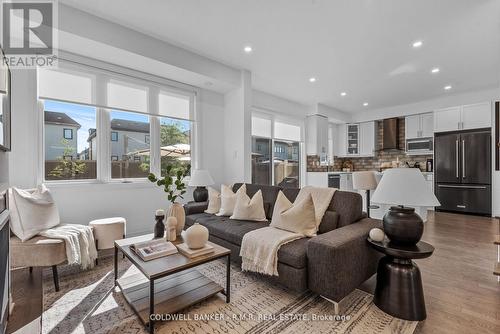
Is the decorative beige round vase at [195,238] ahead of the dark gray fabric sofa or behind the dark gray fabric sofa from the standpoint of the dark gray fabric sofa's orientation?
ahead

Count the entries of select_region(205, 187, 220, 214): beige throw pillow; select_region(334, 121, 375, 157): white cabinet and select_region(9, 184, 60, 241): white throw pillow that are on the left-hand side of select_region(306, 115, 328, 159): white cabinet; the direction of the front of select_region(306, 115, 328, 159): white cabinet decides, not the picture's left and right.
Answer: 1

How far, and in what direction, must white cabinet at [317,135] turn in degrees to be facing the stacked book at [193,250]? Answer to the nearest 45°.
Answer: approximately 45° to its right

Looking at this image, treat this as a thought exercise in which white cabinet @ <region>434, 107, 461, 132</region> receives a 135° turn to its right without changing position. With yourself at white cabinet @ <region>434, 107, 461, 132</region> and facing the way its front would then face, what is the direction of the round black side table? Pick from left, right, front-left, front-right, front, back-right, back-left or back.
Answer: back

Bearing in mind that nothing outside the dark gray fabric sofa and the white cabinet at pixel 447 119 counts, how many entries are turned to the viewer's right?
0

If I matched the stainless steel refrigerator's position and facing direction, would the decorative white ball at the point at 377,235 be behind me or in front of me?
in front

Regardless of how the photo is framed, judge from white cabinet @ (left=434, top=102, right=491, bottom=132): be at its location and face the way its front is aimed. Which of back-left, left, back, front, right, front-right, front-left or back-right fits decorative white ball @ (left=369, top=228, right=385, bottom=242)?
front-left

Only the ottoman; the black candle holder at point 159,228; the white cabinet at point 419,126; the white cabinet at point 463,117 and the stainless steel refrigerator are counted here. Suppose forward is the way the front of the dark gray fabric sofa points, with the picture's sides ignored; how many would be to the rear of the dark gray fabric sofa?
3

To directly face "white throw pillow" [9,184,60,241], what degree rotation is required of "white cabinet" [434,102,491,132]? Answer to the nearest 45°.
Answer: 0° — it already faces it

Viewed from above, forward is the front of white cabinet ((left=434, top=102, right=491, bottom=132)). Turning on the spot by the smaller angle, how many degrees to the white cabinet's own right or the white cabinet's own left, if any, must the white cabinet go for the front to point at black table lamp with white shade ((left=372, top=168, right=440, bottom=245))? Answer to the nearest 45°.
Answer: approximately 45° to the white cabinet's own left
